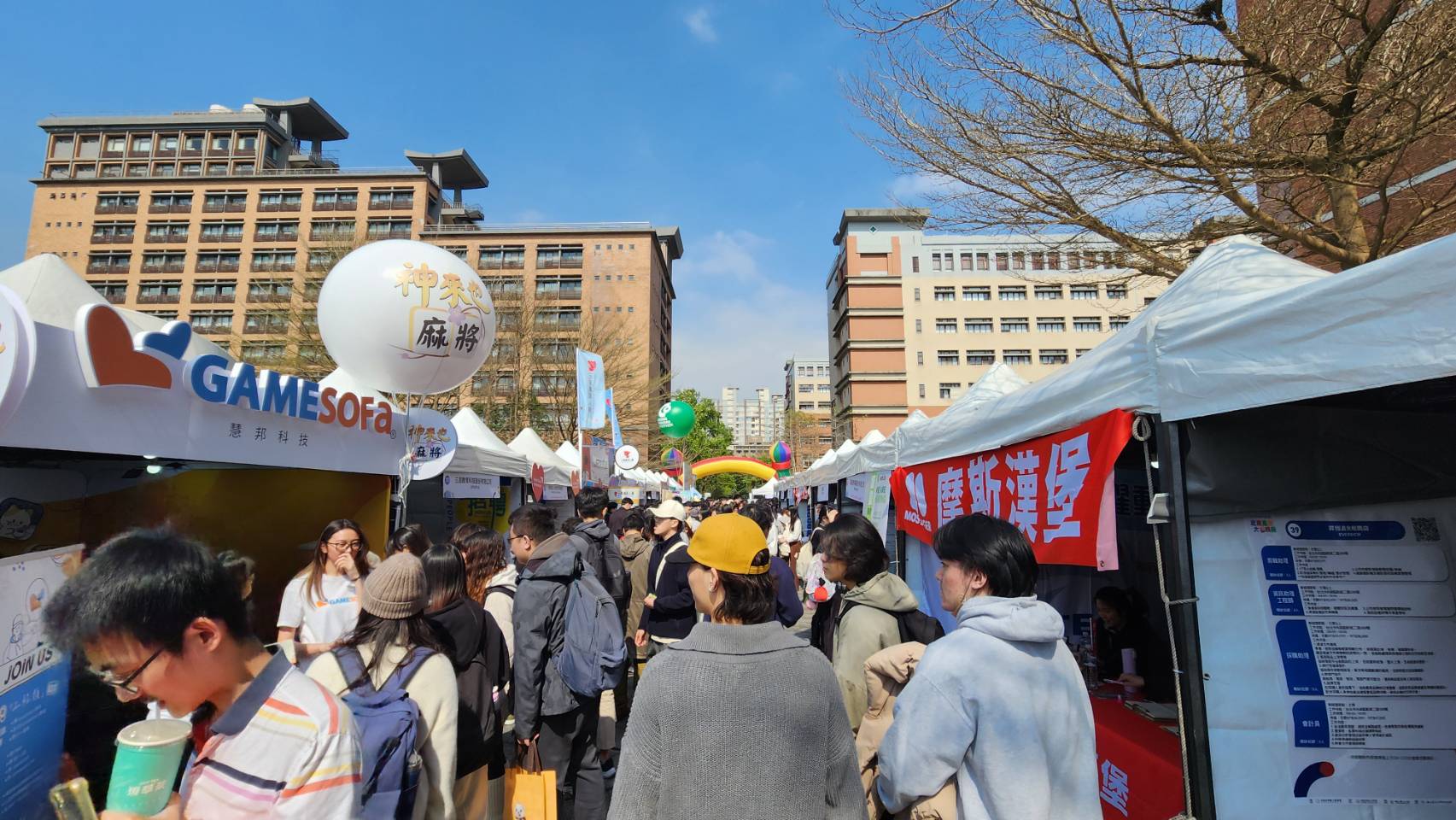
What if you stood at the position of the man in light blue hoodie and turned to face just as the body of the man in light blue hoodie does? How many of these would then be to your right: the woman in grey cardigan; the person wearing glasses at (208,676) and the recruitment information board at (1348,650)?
1

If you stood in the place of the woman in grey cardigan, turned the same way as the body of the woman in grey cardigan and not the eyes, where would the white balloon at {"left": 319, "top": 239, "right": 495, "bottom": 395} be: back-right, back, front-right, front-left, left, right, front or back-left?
front-left

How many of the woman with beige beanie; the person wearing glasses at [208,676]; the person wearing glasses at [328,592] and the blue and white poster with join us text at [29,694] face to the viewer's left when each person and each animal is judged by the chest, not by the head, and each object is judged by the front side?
1

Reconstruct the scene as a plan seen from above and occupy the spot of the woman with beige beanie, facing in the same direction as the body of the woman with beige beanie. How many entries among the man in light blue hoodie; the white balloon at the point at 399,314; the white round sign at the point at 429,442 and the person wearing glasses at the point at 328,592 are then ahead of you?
3

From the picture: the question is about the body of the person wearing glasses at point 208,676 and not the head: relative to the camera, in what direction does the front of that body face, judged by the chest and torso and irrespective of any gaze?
to the viewer's left

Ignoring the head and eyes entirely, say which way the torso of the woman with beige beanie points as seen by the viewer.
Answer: away from the camera

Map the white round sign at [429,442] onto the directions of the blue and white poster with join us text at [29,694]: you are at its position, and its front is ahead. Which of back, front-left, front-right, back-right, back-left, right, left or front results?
left

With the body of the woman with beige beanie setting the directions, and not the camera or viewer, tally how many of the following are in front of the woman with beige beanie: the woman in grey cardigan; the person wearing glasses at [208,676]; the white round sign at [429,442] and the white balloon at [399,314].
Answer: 2

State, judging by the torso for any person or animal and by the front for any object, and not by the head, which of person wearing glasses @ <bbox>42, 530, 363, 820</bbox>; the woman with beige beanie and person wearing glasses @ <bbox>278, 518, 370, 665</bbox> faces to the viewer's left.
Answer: person wearing glasses @ <bbox>42, 530, 363, 820</bbox>

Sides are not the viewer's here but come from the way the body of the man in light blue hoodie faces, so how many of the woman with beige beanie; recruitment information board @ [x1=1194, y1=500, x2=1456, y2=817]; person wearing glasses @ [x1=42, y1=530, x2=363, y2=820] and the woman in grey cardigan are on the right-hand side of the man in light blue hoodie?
1

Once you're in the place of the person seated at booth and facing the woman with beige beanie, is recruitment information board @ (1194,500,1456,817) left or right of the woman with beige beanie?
left

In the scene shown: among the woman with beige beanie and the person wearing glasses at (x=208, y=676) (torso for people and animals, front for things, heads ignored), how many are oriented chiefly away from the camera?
1

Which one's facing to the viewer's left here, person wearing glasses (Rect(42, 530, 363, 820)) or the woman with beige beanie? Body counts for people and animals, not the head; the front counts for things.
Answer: the person wearing glasses

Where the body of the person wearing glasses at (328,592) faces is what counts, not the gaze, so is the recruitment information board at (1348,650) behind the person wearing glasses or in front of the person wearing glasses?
in front

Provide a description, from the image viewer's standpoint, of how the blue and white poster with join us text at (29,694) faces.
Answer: facing the viewer and to the right of the viewer

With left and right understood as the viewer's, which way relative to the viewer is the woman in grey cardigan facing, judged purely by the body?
facing away from the viewer

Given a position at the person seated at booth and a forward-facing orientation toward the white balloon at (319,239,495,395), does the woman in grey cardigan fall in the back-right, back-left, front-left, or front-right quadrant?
front-left

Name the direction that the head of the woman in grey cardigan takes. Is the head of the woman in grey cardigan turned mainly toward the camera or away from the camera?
away from the camera

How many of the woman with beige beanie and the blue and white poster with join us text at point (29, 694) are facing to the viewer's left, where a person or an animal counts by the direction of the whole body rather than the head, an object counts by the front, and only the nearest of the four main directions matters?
0

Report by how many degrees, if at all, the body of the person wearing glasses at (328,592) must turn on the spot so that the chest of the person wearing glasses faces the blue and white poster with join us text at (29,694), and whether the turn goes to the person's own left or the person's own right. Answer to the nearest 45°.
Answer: approximately 90° to the person's own right

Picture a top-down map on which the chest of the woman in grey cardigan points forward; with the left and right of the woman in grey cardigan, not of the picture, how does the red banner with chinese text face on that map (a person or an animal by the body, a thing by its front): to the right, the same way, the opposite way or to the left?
to the left
